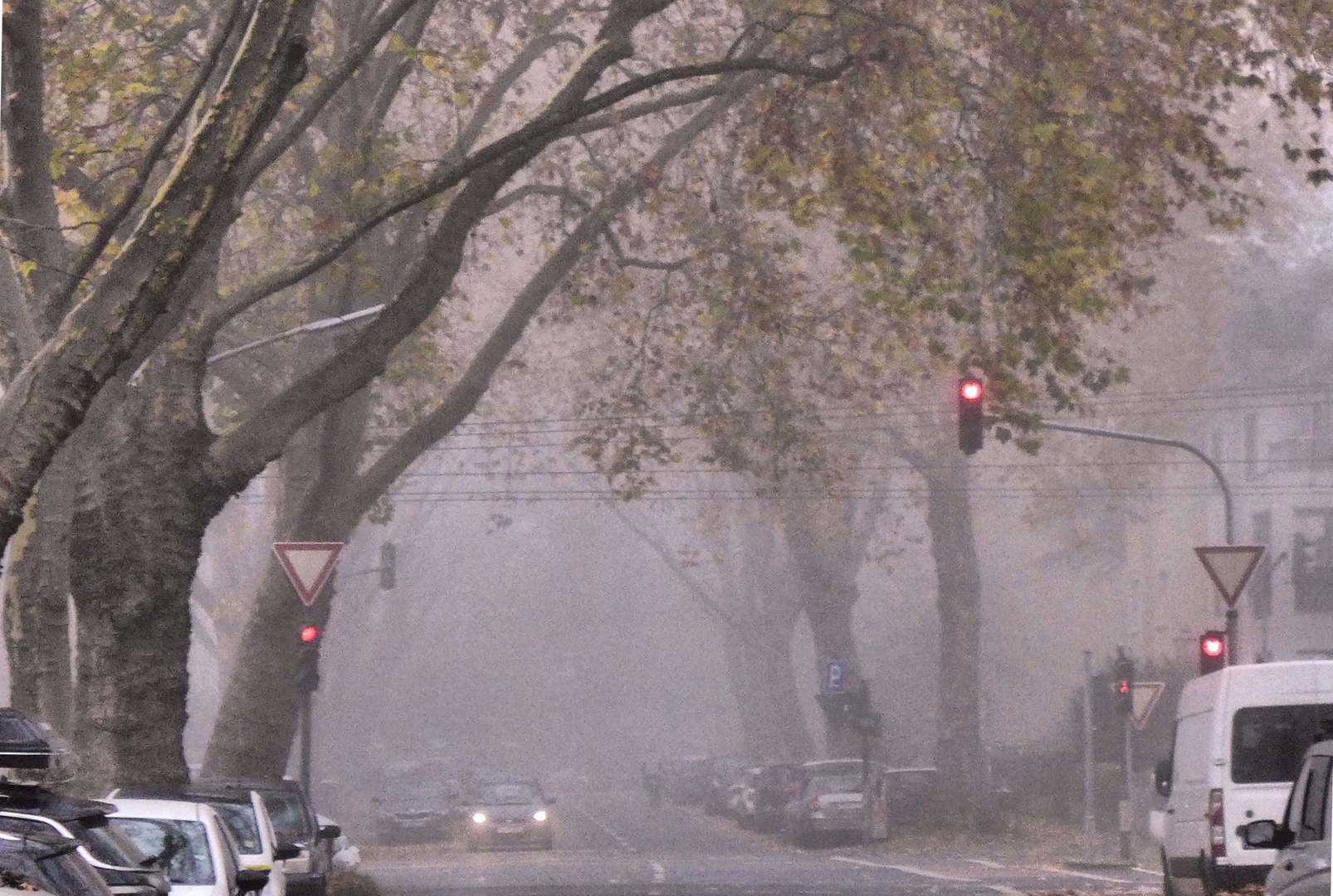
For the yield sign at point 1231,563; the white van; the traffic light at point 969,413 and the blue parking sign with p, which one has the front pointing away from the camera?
the white van

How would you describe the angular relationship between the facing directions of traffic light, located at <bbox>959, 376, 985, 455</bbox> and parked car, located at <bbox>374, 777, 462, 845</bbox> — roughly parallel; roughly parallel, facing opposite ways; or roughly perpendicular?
roughly parallel

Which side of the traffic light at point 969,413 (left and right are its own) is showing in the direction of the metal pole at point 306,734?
right

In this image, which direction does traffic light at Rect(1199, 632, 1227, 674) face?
toward the camera

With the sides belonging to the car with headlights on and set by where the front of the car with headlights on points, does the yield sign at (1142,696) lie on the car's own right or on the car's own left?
on the car's own left

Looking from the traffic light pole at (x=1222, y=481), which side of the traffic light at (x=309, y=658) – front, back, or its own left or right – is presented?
left

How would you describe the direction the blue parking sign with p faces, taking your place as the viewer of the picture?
facing the viewer

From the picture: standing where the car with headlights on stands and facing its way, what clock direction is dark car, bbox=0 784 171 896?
The dark car is roughly at 12 o'clock from the car with headlights on.

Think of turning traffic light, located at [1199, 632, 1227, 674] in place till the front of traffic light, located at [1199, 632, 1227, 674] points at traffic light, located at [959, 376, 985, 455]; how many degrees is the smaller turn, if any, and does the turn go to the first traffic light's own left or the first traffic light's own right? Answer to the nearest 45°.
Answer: approximately 90° to the first traffic light's own right

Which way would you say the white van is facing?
away from the camera

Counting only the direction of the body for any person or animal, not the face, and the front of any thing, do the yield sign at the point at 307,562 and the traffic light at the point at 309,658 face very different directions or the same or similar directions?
same or similar directions

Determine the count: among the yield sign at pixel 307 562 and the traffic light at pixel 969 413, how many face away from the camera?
0

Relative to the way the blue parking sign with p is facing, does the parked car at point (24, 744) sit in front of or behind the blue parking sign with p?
in front

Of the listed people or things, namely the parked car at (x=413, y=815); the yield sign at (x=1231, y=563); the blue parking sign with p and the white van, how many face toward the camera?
3

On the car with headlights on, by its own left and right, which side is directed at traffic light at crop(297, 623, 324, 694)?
front

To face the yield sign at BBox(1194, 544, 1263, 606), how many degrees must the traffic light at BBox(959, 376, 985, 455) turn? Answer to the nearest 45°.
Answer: approximately 45° to its left

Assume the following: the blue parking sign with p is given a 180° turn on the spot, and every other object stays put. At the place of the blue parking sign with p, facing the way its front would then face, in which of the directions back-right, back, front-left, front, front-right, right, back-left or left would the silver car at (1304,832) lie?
back

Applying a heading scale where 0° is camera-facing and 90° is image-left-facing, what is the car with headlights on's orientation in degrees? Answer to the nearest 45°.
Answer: approximately 0°

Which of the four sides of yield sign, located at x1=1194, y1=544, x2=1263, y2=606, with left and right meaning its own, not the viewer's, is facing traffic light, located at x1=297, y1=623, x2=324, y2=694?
right

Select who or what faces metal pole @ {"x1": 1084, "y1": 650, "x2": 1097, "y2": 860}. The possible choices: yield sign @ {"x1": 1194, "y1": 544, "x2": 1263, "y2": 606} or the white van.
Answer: the white van

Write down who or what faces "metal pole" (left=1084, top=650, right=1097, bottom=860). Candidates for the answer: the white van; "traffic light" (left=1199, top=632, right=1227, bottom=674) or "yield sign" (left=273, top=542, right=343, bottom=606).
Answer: the white van

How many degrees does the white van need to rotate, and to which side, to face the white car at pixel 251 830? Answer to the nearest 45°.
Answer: approximately 135° to its left

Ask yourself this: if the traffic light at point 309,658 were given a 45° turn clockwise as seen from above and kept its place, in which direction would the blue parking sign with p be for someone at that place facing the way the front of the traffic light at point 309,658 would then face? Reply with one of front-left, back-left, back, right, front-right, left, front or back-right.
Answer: back
